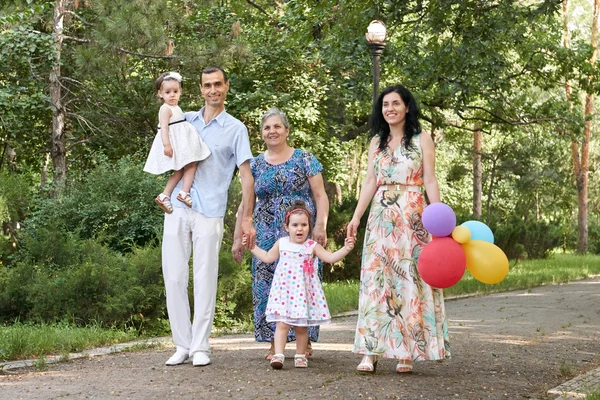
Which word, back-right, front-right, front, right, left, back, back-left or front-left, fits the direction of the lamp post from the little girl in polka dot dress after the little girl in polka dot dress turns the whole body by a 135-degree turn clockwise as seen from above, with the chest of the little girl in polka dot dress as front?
front-right

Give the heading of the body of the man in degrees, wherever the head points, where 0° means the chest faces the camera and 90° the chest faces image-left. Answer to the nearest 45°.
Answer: approximately 0°

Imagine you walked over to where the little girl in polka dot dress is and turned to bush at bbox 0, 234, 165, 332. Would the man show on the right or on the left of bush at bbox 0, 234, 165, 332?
left

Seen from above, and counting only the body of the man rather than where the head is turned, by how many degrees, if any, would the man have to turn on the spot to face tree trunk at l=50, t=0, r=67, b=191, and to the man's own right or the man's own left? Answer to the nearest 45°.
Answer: approximately 180°

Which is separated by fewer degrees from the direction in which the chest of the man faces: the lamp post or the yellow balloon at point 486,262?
the yellow balloon

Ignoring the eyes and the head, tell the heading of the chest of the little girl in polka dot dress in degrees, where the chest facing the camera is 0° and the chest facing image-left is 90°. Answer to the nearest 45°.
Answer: approximately 0°

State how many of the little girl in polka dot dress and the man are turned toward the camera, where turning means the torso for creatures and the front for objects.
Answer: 2

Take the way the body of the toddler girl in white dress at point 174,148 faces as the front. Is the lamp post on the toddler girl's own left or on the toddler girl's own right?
on the toddler girl's own left

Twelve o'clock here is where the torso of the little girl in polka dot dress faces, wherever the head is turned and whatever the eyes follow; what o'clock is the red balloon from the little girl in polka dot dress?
The red balloon is roughly at 10 o'clock from the little girl in polka dot dress.
